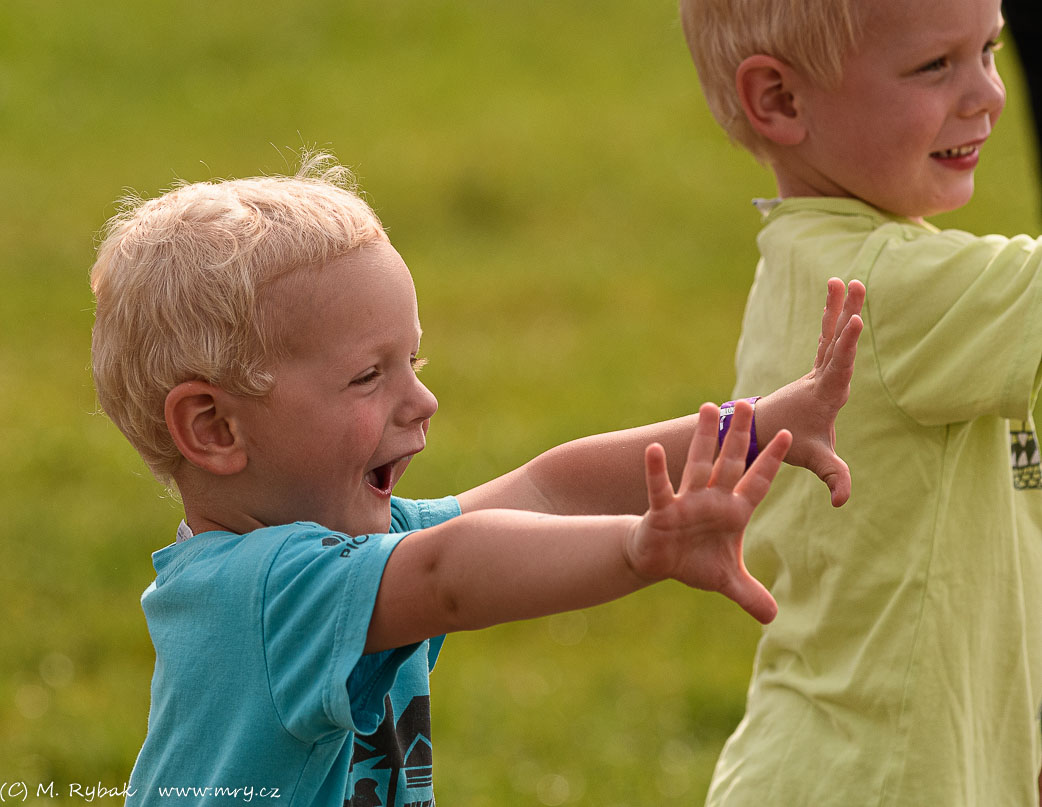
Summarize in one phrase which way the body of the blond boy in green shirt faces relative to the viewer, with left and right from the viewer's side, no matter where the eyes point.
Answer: facing to the right of the viewer

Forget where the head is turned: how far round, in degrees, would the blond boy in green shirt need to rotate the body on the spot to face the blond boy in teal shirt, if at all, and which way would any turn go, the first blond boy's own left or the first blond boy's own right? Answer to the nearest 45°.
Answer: approximately 135° to the first blond boy's own right

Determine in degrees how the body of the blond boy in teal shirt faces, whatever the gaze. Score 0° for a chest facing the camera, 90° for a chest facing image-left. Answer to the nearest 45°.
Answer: approximately 270°

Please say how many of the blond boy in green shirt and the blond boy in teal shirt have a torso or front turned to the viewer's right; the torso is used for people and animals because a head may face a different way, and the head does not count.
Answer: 2

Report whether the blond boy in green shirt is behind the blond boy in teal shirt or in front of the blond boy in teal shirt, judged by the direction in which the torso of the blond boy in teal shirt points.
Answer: in front
